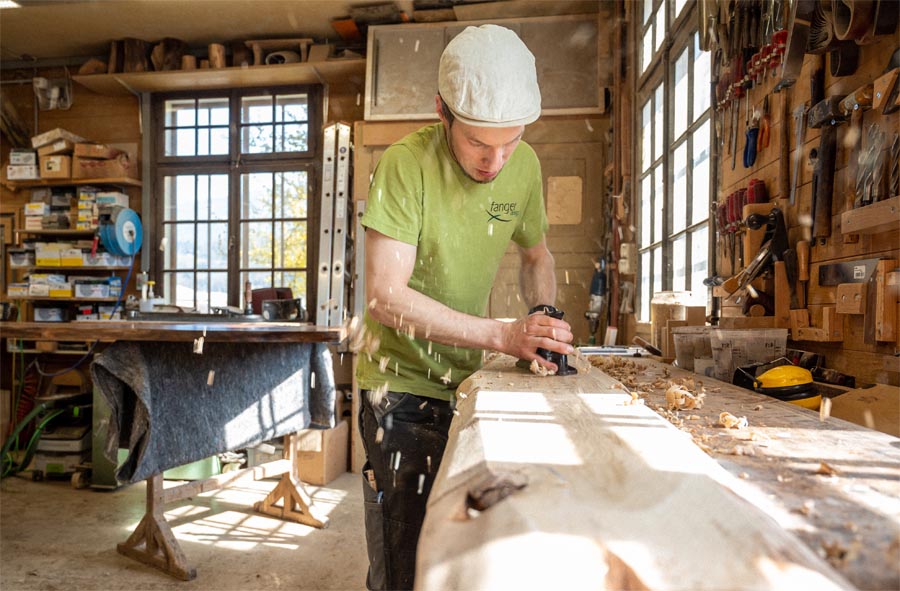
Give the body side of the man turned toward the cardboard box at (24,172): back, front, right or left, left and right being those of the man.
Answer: back

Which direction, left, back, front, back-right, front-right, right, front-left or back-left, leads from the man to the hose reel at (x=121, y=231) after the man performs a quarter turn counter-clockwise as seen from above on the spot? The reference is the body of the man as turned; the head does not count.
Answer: left

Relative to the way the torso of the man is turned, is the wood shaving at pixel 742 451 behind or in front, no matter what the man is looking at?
in front

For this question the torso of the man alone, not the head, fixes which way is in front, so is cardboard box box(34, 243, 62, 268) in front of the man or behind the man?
behind

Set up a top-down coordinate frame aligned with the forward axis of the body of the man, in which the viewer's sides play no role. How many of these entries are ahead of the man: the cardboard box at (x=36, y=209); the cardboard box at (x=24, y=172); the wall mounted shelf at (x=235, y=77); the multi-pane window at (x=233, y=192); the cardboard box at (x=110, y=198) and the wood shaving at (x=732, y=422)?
1

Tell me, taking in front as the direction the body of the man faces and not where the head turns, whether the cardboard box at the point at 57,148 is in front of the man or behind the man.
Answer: behind

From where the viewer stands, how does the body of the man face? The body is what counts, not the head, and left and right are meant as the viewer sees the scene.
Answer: facing the viewer and to the right of the viewer

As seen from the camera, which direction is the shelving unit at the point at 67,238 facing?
toward the camera

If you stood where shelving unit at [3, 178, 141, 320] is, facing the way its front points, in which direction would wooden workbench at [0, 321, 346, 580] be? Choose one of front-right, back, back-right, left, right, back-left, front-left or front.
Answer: front

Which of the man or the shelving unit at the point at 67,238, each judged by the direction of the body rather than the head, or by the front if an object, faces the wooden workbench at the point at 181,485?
the shelving unit

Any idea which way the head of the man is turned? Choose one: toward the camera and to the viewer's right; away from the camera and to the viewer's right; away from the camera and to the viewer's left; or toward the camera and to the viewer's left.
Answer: toward the camera and to the viewer's right

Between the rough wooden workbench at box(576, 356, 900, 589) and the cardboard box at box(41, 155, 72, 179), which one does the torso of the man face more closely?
the rough wooden workbench

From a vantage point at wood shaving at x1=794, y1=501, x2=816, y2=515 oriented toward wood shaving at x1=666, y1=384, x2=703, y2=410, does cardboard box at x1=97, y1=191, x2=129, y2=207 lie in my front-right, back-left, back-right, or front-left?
front-left

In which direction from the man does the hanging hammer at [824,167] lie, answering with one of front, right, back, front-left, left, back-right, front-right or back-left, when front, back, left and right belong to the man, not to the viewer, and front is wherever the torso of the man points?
front-left

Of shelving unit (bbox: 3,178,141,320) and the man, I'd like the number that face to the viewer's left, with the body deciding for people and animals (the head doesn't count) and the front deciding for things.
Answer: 0

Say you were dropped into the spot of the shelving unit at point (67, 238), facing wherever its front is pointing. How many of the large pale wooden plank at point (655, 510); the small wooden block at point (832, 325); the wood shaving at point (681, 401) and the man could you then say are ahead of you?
4

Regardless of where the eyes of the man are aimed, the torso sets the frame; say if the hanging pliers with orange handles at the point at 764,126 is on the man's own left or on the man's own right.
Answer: on the man's own left

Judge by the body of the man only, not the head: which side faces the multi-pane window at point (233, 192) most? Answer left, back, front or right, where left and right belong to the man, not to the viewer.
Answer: back
